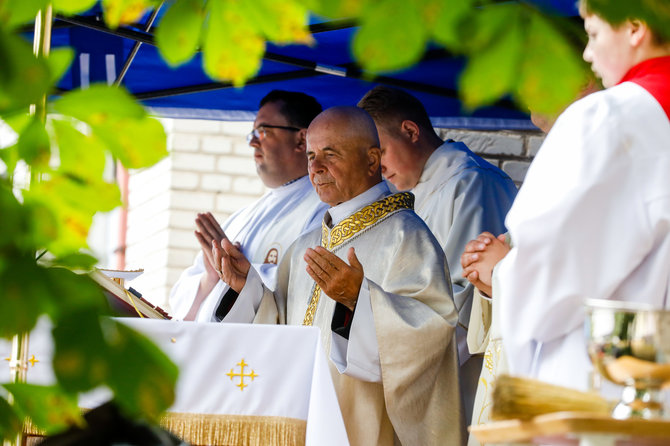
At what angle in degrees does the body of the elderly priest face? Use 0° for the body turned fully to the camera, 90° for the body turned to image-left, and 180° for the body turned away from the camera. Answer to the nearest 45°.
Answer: approximately 45°

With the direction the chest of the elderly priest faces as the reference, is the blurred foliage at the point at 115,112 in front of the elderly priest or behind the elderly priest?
in front

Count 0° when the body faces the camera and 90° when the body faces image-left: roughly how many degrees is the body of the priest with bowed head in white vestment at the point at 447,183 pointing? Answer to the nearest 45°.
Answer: approximately 90°

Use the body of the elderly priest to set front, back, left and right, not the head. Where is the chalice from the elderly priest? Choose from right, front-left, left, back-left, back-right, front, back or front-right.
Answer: front-left

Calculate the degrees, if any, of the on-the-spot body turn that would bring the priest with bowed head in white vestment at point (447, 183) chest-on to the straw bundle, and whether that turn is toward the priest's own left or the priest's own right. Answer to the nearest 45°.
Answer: approximately 90° to the priest's own left

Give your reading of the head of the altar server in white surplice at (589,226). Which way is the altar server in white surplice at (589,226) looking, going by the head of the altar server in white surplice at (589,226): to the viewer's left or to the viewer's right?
to the viewer's left

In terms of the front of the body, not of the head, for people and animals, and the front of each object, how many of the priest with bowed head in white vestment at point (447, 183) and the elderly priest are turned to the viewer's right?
0

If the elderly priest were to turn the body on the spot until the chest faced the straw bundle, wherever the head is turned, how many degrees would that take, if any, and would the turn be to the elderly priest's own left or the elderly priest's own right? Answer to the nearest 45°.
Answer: approximately 45° to the elderly priest's own left

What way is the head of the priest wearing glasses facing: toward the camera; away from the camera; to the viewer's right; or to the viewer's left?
to the viewer's left
